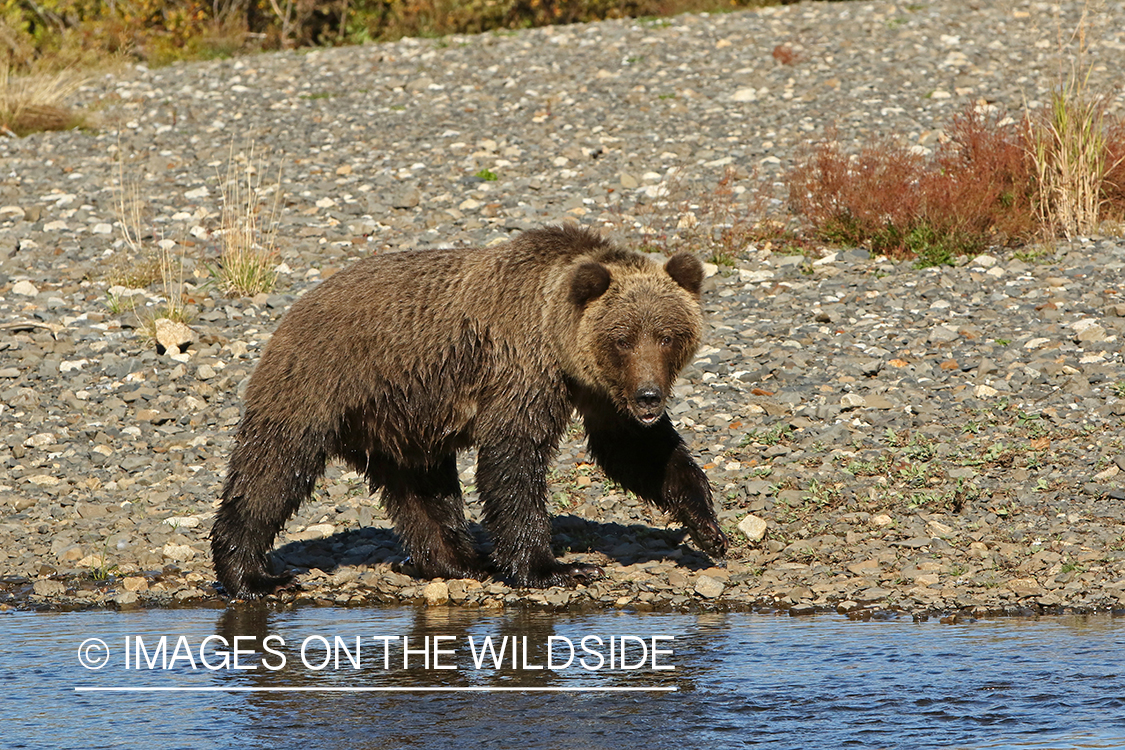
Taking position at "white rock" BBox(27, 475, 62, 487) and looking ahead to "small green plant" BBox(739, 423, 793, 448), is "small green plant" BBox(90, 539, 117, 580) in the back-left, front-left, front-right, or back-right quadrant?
front-right

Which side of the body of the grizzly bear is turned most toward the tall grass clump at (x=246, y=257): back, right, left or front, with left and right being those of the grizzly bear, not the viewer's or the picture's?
left

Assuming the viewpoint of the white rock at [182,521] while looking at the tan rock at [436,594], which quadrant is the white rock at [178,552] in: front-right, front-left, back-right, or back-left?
front-right

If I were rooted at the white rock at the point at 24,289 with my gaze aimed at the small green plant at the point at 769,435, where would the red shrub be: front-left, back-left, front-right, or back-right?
front-left

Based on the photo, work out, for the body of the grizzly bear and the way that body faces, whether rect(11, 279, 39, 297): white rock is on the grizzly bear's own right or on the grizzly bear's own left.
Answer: on the grizzly bear's own left

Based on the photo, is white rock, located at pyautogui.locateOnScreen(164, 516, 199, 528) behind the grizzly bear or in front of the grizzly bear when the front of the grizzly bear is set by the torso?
behind

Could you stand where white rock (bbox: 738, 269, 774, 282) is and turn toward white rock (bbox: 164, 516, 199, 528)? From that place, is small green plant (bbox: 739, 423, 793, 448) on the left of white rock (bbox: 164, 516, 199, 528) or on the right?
left

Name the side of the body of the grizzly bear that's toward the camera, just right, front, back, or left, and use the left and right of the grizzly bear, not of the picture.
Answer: right

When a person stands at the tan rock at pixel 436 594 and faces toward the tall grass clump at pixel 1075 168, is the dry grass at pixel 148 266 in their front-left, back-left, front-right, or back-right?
front-left

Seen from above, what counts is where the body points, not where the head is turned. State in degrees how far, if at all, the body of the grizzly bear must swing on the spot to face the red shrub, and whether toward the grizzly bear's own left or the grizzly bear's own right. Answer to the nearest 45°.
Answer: approximately 45° to the grizzly bear's own left

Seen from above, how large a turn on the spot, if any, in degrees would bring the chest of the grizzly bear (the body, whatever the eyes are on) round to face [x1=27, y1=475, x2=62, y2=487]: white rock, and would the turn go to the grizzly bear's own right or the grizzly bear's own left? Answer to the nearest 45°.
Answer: approximately 135° to the grizzly bear's own left

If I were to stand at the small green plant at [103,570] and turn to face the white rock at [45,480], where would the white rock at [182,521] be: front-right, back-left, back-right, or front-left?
front-right

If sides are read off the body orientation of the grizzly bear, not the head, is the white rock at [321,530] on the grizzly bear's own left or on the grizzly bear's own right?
on the grizzly bear's own left

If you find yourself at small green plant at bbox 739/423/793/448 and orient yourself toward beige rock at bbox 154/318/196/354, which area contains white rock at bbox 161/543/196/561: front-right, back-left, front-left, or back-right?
front-left
